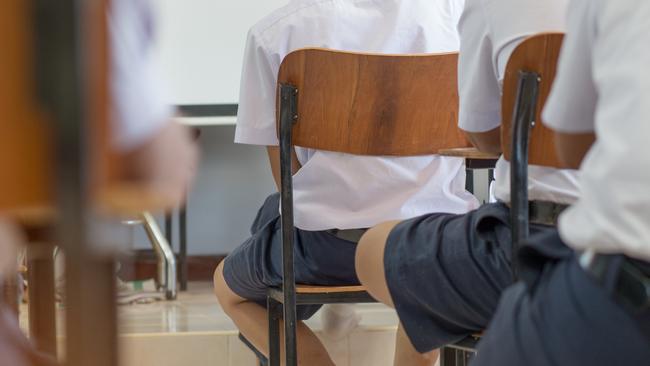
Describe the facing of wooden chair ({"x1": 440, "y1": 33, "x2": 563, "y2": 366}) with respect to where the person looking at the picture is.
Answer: facing away from the viewer and to the left of the viewer

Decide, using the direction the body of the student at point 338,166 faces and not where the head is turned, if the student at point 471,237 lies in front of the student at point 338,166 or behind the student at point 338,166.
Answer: behind

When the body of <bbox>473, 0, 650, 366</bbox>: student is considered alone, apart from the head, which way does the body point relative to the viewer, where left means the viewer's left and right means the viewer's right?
facing away from the viewer and to the left of the viewer

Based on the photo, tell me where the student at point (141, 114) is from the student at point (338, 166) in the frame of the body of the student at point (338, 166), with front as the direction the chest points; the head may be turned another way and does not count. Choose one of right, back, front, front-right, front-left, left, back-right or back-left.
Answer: back-left

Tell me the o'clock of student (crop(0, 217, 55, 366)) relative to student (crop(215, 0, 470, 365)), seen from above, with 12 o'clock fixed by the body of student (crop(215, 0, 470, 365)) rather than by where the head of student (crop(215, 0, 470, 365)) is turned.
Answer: student (crop(0, 217, 55, 366)) is roughly at 8 o'clock from student (crop(215, 0, 470, 365)).

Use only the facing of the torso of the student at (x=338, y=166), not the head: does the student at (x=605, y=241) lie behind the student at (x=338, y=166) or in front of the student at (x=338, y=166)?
behind

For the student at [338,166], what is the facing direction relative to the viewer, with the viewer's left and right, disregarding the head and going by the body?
facing away from the viewer and to the left of the viewer

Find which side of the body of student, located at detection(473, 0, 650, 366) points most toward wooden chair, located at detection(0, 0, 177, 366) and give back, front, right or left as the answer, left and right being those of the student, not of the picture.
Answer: left
